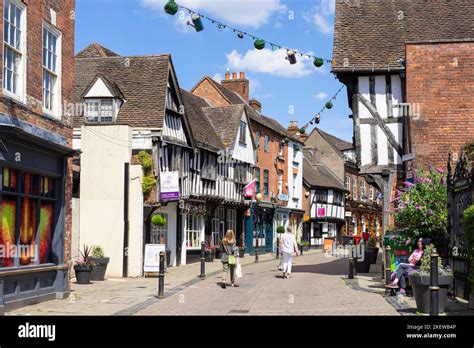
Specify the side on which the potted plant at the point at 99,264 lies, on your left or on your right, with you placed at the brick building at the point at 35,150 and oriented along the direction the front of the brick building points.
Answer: on your left

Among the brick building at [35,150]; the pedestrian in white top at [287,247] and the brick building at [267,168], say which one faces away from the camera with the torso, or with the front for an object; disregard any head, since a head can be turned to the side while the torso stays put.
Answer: the pedestrian in white top

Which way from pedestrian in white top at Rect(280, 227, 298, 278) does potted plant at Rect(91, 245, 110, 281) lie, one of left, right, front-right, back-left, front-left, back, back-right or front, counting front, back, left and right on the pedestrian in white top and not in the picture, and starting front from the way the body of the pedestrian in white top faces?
left

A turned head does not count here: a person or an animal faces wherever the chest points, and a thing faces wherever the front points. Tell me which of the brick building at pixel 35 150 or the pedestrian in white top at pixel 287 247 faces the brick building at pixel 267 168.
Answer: the pedestrian in white top

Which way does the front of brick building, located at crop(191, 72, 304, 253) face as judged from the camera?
facing the viewer and to the right of the viewer

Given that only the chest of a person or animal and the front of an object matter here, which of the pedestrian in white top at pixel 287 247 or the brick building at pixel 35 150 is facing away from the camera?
the pedestrian in white top

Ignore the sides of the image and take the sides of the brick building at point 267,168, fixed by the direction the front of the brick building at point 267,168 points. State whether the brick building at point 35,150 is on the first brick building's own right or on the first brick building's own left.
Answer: on the first brick building's own right

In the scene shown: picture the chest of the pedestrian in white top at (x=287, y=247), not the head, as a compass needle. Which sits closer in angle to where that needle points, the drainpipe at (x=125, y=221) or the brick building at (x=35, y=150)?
the drainpipe

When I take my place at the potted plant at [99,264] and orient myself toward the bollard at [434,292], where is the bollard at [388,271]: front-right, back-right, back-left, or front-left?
front-left

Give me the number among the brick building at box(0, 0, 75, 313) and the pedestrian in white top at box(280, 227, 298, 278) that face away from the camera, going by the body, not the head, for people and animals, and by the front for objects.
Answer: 1

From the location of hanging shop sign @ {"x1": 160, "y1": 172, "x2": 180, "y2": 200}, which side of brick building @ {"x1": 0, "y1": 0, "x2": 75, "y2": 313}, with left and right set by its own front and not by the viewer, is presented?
left

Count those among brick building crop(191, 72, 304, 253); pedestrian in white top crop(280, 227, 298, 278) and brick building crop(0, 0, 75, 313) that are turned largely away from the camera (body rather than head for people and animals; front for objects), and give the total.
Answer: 1

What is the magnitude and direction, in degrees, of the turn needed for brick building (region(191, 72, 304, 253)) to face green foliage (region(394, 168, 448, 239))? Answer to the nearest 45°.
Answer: approximately 45° to its right

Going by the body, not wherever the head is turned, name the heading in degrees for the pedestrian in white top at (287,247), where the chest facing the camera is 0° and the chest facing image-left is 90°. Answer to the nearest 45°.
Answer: approximately 180°

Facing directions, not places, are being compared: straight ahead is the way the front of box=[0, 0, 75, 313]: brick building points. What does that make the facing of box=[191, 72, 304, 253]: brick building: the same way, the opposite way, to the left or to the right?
the same way

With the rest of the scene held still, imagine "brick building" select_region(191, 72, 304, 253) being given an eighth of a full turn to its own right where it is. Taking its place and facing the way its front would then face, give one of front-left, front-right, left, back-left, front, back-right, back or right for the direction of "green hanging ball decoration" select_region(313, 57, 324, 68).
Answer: front

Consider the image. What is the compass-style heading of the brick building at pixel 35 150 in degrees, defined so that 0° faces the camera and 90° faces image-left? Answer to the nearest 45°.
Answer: approximately 315°

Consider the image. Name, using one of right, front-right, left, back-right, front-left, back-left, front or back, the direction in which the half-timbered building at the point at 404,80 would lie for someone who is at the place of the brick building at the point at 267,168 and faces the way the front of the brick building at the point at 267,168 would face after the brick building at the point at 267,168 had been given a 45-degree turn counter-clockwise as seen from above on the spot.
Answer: right
